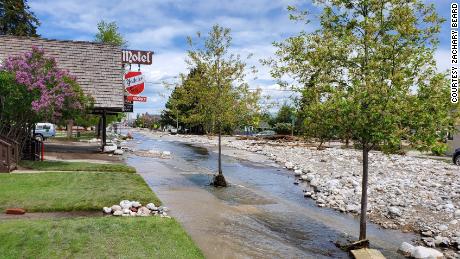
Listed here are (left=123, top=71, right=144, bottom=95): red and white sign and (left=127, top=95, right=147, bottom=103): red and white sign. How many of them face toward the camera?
2

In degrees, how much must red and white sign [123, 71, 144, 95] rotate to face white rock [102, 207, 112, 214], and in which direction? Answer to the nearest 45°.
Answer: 0° — it already faces it

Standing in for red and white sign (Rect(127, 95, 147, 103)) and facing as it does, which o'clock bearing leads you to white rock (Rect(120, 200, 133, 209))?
The white rock is roughly at 12 o'clock from the red and white sign.

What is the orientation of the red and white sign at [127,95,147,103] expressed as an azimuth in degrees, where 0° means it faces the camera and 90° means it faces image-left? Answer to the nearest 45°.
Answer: approximately 0°
